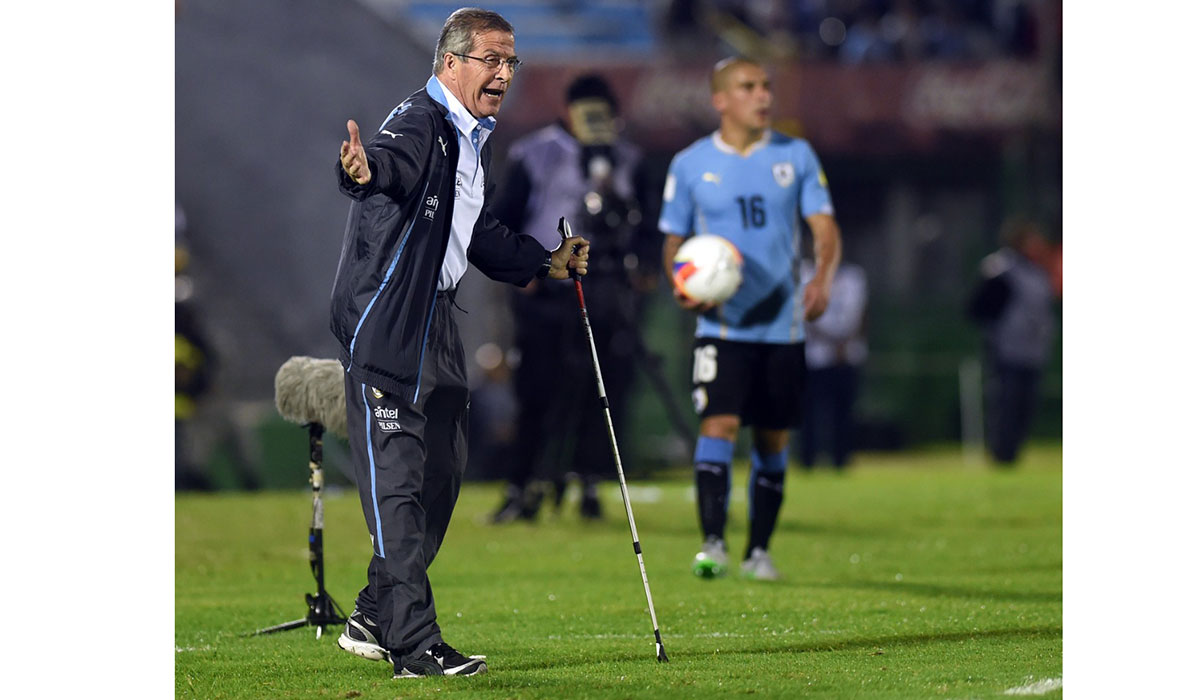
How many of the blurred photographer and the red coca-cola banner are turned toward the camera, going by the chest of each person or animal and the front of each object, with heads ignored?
2

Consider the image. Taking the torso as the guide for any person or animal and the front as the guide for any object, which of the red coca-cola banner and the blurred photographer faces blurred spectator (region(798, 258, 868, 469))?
the red coca-cola banner

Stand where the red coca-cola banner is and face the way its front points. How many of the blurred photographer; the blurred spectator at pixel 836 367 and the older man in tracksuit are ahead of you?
3

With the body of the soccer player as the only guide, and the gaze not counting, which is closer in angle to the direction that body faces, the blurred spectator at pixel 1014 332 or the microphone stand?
the microphone stand

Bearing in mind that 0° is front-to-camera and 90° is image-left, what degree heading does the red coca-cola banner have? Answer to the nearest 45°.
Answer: approximately 0°

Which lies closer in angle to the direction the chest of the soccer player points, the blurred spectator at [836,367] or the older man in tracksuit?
the older man in tracksuit

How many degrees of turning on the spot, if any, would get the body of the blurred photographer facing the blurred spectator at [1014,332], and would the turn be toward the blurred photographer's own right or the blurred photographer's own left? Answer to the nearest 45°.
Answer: approximately 135° to the blurred photographer's own left

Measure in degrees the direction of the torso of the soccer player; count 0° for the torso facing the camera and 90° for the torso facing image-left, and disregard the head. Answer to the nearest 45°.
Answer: approximately 0°

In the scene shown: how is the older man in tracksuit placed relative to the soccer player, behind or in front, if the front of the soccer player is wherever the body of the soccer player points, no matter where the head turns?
in front
